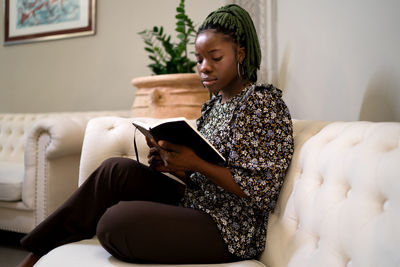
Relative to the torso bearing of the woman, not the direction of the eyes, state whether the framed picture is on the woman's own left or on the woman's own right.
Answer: on the woman's own right

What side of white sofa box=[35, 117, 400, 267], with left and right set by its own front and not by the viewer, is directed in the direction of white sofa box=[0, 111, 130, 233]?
right

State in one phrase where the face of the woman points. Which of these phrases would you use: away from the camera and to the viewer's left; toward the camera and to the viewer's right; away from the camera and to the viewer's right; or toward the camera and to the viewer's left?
toward the camera and to the viewer's left

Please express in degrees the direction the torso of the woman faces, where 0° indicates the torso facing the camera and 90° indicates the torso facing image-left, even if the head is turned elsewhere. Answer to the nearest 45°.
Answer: approximately 45°

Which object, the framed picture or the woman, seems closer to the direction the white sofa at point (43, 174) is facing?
the woman

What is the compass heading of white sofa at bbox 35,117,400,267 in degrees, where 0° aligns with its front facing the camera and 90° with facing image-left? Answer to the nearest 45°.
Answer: approximately 45°

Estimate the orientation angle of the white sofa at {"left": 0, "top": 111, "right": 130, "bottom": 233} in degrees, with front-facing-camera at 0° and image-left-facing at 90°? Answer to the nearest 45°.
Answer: approximately 45°

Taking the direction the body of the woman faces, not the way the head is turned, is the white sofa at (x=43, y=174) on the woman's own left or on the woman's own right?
on the woman's own right

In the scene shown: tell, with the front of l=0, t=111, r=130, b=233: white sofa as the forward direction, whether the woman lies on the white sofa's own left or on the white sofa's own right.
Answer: on the white sofa's own left
